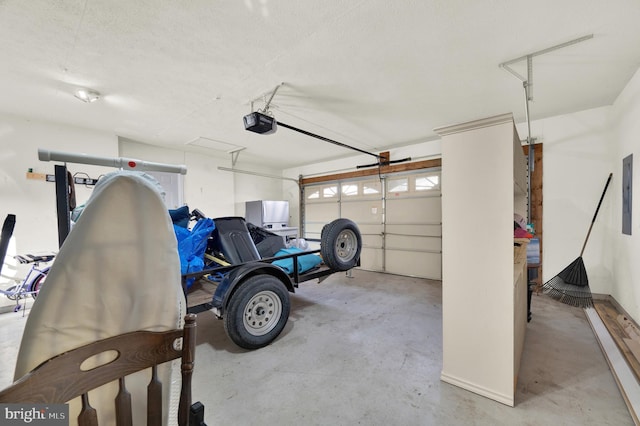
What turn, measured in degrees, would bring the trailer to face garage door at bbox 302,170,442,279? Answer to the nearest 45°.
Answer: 0° — it already faces it

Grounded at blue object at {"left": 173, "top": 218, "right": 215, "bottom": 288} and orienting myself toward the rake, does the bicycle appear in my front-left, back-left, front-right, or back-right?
back-left

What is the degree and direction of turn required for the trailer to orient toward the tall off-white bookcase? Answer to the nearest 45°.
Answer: approximately 90° to its right

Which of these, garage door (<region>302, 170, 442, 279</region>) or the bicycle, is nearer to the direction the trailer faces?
the garage door

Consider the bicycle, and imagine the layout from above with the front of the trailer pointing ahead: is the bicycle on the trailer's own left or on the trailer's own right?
on the trailer's own left

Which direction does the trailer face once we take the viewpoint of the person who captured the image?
facing away from the viewer and to the right of the viewer

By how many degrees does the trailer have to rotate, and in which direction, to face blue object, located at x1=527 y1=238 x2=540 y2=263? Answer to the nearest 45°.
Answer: approximately 45° to its right
